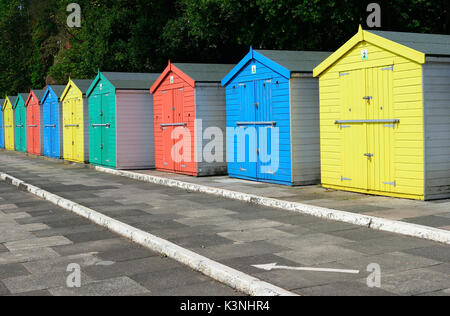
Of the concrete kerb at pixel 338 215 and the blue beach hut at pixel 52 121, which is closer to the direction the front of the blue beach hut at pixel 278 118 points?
the concrete kerb

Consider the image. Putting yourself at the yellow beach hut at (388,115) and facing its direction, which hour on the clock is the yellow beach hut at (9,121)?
the yellow beach hut at (9,121) is roughly at 3 o'clock from the yellow beach hut at (388,115).

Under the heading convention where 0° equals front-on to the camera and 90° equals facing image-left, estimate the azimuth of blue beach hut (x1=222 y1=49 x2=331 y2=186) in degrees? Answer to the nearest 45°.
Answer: approximately 45°

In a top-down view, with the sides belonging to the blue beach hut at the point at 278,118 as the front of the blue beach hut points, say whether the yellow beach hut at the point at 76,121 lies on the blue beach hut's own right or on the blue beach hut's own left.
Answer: on the blue beach hut's own right

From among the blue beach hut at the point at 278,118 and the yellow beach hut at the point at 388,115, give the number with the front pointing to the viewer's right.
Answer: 0

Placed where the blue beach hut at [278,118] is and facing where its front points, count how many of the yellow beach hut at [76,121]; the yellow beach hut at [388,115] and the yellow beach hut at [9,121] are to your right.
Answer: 2

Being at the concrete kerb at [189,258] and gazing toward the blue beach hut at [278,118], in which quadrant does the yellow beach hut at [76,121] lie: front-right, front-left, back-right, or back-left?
front-left

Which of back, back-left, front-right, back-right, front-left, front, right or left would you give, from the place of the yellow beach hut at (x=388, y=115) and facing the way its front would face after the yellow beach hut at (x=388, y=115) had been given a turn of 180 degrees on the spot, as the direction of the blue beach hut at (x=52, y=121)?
left

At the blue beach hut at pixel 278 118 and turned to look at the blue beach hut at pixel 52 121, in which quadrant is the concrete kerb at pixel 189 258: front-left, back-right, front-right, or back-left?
back-left

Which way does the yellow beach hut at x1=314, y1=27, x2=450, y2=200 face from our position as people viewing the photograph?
facing the viewer and to the left of the viewer

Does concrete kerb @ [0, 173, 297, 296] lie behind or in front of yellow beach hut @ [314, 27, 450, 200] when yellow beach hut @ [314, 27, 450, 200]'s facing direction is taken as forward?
in front

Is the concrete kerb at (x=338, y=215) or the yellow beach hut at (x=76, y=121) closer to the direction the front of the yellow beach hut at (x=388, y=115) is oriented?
the concrete kerb

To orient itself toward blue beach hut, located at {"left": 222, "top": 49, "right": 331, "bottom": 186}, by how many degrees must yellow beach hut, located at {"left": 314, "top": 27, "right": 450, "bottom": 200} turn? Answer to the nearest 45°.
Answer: approximately 90° to its right

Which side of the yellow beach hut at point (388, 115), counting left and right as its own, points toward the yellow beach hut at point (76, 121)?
right

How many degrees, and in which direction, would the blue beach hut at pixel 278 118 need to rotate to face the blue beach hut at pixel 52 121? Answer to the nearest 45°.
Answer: approximately 90° to its right

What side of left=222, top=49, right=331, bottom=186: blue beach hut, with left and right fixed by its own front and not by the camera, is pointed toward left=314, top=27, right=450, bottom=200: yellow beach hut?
left

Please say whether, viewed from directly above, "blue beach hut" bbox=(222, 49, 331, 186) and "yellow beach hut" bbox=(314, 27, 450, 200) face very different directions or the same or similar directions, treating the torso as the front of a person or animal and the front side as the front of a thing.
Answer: same or similar directions
